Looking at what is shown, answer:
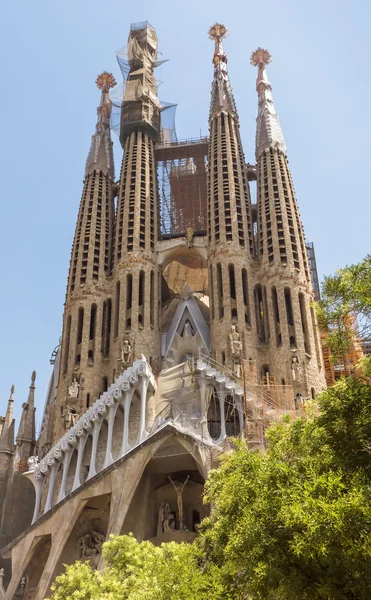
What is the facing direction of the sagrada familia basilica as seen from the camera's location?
facing the viewer

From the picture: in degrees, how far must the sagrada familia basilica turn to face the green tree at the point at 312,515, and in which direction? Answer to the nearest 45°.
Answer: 0° — it already faces it

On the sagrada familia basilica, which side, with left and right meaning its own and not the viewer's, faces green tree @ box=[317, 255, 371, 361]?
front
